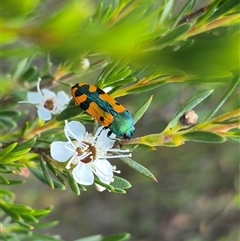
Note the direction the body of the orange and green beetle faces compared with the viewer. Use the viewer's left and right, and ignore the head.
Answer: facing the viewer and to the right of the viewer
